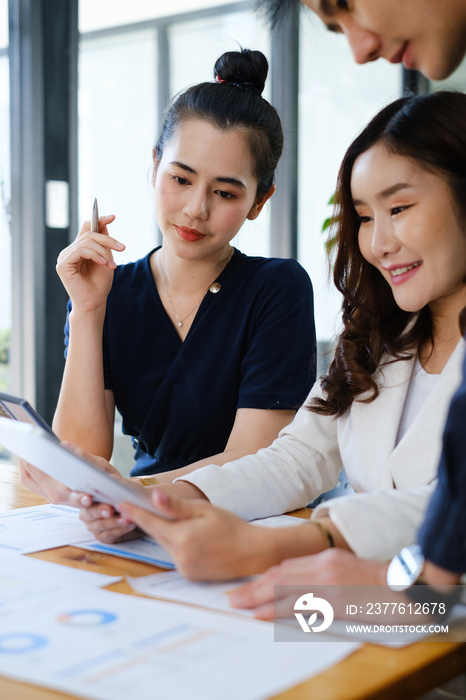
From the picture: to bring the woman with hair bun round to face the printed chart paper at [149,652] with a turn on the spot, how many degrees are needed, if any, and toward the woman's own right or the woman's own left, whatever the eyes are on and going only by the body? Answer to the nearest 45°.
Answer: approximately 45° to the woman's own left

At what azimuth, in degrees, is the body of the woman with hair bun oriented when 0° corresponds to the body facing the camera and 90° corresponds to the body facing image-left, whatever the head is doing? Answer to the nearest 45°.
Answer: approximately 45°

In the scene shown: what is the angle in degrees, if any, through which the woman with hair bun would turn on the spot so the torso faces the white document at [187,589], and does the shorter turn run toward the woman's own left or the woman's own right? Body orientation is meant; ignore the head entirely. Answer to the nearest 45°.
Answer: approximately 45° to the woman's own left
